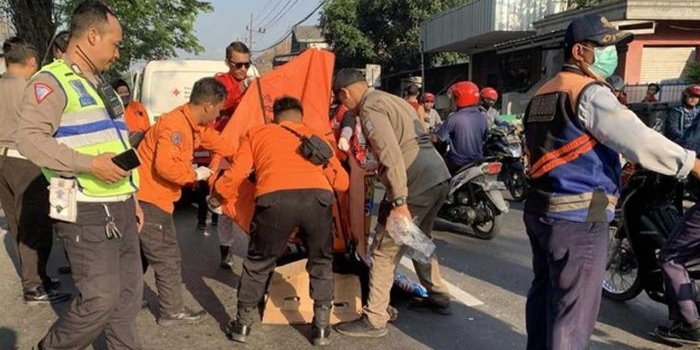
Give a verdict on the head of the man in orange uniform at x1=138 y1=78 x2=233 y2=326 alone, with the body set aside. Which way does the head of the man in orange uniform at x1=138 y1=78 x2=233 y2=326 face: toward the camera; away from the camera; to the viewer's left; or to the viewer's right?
to the viewer's right

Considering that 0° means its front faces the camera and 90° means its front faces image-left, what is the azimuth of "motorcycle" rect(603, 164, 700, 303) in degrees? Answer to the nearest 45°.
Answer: approximately 45°

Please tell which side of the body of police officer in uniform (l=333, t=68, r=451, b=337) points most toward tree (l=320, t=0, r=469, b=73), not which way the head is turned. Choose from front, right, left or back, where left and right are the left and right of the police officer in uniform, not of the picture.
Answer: right

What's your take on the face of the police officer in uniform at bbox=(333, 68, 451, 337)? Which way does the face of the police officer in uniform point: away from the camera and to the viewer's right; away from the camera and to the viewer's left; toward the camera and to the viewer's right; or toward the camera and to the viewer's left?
away from the camera and to the viewer's left

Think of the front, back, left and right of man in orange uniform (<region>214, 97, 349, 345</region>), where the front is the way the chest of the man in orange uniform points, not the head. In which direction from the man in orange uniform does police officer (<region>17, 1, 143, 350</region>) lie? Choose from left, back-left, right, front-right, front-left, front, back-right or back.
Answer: back-left

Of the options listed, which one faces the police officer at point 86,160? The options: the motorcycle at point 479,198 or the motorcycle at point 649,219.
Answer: the motorcycle at point 649,219

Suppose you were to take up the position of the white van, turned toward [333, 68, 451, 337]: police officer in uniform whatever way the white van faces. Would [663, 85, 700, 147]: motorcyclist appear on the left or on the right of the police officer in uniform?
left

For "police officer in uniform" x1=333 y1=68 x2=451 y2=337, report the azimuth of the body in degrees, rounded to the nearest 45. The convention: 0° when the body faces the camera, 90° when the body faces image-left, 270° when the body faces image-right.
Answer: approximately 90°

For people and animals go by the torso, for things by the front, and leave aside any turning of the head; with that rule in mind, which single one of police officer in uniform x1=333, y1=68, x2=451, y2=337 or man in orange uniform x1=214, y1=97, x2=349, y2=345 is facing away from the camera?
the man in orange uniform

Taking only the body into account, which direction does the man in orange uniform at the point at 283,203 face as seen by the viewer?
away from the camera

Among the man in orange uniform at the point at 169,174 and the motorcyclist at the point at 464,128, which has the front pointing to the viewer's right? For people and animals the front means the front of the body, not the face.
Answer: the man in orange uniform
